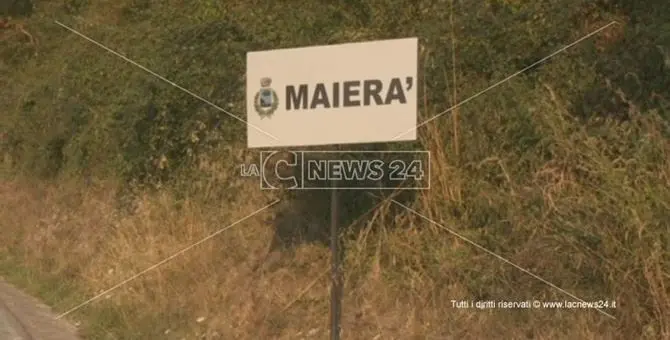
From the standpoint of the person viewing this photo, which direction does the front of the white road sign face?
facing the viewer and to the left of the viewer
